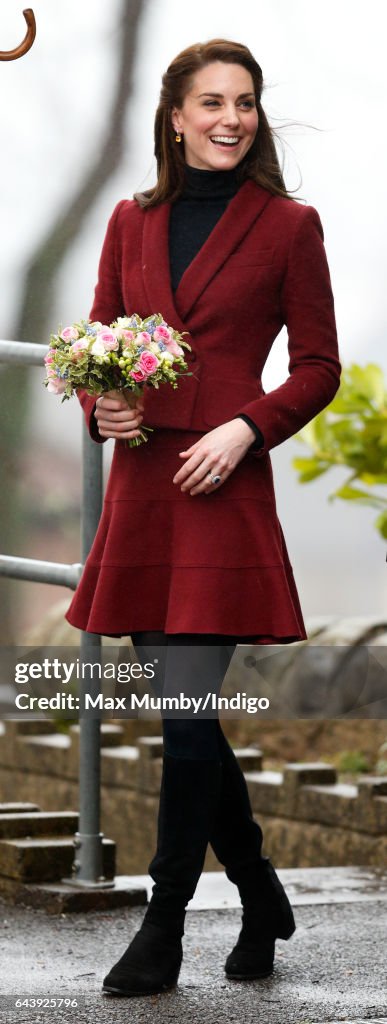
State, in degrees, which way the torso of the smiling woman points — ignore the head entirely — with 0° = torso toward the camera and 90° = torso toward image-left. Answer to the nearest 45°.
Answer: approximately 45°

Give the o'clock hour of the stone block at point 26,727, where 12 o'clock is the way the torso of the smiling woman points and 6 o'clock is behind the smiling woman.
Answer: The stone block is roughly at 4 o'clock from the smiling woman.

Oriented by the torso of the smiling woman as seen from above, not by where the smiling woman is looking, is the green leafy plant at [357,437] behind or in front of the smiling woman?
behind

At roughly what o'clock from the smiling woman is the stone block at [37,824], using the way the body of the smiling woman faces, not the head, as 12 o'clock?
The stone block is roughly at 4 o'clock from the smiling woman.

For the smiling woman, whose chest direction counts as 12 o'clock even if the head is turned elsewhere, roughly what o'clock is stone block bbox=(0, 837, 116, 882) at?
The stone block is roughly at 4 o'clock from the smiling woman.

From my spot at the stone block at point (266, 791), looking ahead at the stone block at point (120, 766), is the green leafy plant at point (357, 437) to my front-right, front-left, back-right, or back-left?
back-right

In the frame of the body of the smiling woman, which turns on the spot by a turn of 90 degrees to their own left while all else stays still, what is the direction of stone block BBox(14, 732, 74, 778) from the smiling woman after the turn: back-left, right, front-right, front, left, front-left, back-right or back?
back-left

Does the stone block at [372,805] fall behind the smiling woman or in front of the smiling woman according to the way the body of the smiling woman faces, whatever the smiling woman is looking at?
behind
